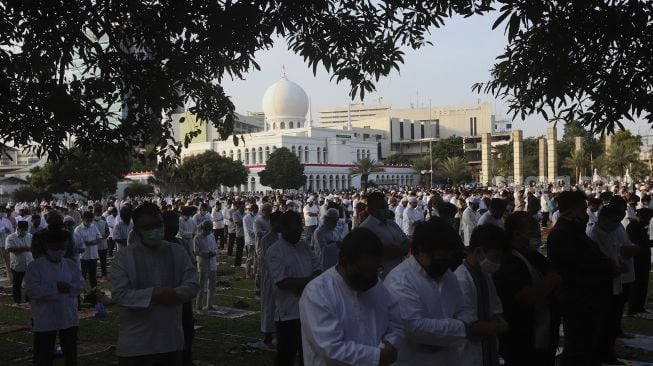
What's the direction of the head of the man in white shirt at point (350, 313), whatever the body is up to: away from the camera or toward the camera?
toward the camera

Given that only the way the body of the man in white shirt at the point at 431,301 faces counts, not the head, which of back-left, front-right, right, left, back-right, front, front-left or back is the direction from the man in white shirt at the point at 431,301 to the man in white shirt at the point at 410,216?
back-left

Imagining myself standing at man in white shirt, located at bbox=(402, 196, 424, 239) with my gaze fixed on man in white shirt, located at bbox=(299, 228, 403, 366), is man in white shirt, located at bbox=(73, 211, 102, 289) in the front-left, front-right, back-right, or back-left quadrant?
front-right

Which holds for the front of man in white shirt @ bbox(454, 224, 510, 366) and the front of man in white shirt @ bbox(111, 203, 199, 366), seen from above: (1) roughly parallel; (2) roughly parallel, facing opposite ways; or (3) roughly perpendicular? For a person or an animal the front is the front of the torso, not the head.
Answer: roughly parallel

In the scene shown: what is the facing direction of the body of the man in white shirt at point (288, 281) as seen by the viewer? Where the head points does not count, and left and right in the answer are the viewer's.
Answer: facing the viewer and to the right of the viewer

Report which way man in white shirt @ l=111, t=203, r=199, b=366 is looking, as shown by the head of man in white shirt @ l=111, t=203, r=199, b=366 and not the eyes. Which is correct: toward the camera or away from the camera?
toward the camera

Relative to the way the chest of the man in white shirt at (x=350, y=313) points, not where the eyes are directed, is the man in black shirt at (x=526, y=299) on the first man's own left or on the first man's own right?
on the first man's own left

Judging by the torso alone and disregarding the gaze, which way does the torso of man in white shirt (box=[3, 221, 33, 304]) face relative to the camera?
toward the camera

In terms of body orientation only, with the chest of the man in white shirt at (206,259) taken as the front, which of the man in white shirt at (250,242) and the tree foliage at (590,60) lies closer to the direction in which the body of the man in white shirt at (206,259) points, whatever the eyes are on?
the tree foliage

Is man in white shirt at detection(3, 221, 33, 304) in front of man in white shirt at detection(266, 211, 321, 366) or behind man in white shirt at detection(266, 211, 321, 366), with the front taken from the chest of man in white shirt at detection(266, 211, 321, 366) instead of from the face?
behind

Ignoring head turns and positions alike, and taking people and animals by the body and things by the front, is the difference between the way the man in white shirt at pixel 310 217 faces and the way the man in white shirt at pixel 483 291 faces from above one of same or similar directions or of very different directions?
same or similar directions

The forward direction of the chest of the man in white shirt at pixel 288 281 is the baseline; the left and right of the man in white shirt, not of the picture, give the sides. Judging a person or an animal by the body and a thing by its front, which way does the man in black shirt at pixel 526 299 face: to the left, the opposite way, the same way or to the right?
the same way

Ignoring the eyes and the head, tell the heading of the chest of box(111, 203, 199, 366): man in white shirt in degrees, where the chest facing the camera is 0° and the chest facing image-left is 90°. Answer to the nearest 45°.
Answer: approximately 0°

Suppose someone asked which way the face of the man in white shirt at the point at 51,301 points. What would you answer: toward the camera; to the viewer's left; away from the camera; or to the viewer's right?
toward the camera

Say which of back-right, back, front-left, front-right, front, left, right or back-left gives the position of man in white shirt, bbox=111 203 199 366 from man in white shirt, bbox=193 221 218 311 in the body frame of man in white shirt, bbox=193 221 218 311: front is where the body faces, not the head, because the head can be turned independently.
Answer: front-right

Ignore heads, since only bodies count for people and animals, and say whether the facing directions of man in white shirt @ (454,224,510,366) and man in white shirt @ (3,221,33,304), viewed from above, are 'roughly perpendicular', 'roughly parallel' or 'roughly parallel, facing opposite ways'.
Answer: roughly parallel

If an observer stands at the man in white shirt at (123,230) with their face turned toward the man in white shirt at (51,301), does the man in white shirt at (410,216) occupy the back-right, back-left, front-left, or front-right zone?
back-left
